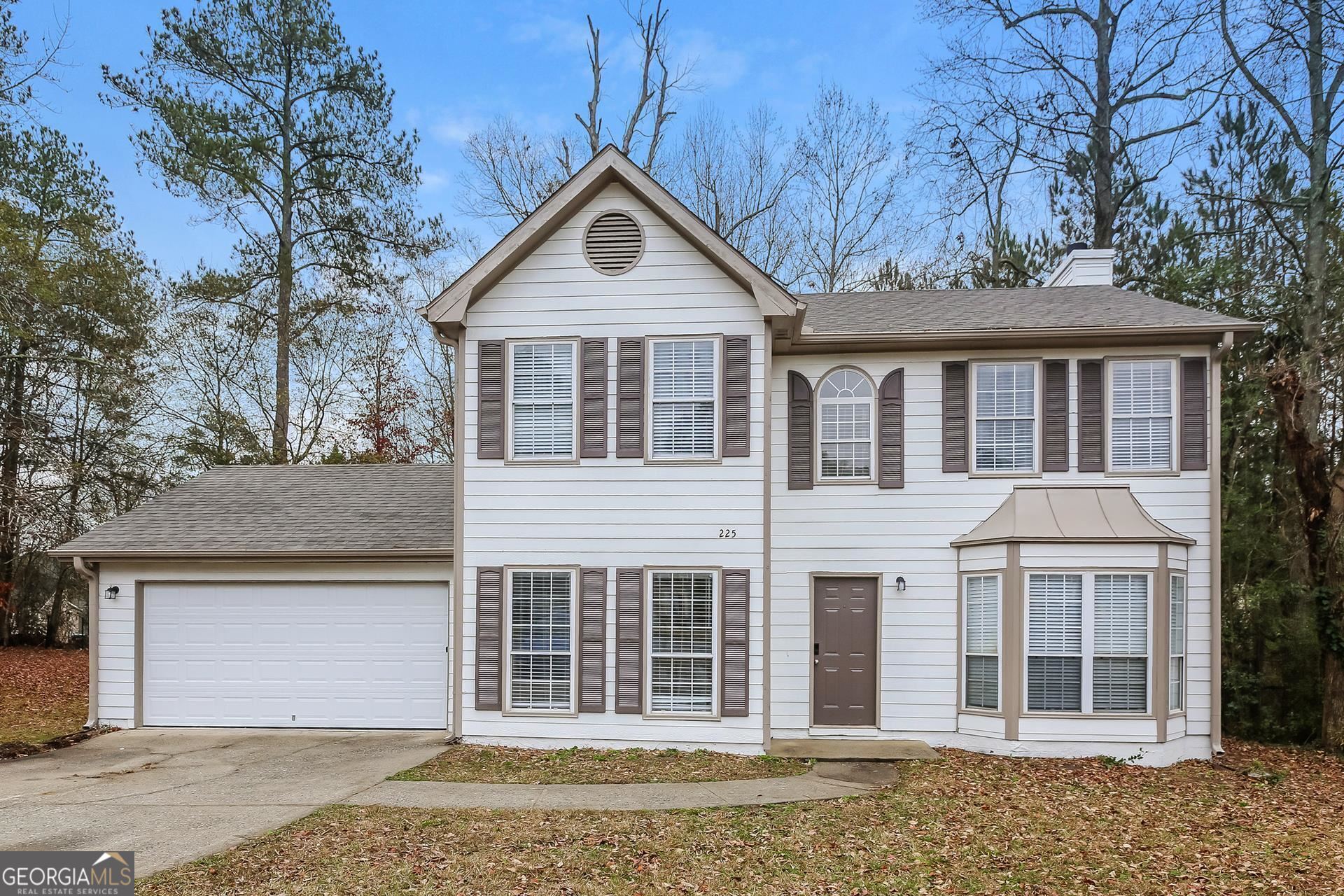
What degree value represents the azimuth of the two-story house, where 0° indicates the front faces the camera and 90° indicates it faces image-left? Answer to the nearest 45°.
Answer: approximately 0°
